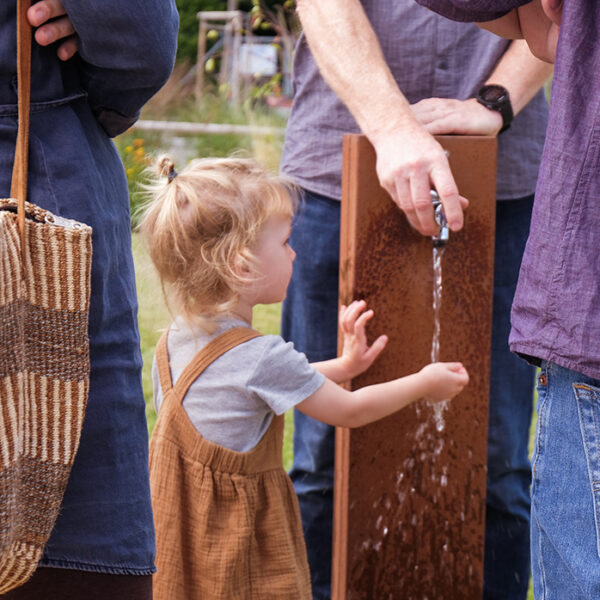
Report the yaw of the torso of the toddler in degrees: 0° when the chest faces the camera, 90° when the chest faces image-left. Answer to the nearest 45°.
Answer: approximately 225°
